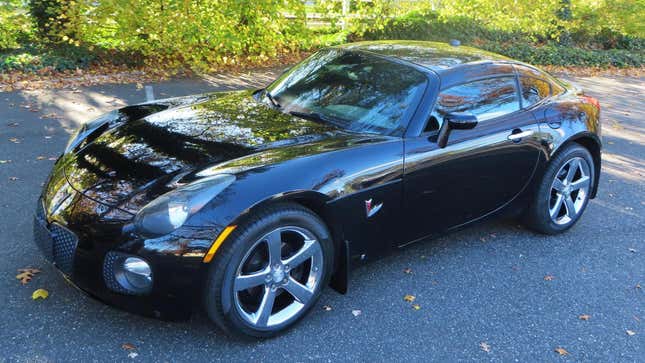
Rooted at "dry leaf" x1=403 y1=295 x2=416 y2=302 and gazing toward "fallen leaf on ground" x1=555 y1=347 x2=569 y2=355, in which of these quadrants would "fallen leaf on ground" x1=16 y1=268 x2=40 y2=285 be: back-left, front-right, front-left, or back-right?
back-right

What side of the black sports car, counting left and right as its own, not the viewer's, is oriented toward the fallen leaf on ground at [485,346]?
left

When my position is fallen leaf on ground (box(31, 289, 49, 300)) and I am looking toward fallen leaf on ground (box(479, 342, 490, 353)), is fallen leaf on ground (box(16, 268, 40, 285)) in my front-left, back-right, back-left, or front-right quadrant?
back-left

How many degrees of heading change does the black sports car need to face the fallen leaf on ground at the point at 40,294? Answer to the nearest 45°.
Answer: approximately 45° to its right

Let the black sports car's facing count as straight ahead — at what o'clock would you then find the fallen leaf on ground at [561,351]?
The fallen leaf on ground is roughly at 8 o'clock from the black sports car.

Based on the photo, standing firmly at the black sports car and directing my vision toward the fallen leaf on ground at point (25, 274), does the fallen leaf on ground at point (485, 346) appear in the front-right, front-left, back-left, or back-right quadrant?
back-left

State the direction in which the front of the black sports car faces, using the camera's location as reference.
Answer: facing the viewer and to the left of the viewer

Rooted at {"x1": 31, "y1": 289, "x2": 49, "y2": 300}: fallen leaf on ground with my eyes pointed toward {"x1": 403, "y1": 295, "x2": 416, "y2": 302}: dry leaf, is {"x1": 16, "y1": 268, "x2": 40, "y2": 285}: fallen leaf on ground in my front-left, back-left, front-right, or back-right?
back-left
